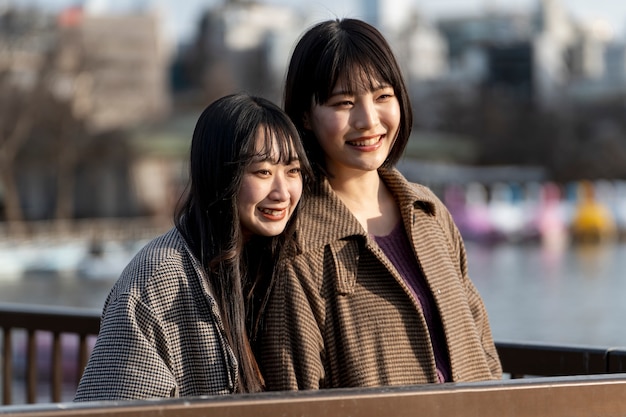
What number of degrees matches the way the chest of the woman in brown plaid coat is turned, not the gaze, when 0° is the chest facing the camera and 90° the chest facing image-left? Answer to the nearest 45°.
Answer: approximately 315°

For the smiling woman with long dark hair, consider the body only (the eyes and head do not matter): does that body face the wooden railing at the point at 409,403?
yes

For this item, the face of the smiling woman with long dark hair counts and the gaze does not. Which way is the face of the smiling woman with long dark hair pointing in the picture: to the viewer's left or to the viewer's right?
to the viewer's right

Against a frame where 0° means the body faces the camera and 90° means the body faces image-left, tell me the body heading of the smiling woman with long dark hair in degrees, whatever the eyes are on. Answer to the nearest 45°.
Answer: approximately 315°
